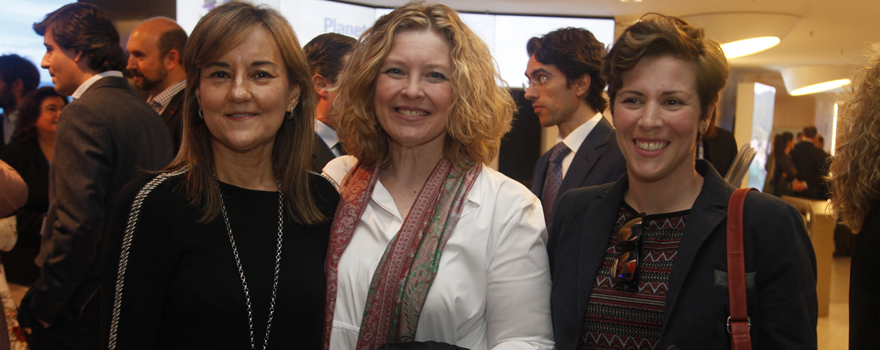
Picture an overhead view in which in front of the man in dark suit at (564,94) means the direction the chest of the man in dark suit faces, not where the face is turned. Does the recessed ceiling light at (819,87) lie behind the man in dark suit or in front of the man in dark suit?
behind

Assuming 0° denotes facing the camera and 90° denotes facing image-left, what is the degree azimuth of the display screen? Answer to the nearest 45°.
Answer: approximately 0°

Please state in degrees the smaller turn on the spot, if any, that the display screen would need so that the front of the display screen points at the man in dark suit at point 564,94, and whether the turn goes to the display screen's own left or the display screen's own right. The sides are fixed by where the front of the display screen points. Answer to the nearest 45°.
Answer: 0° — it already faces them

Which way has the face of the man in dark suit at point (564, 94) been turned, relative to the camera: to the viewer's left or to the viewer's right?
to the viewer's left

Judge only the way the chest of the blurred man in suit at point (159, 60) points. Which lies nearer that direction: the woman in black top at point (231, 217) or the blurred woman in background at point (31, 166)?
the blurred woman in background

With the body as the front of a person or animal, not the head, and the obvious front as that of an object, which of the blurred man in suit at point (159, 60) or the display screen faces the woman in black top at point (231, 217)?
the display screen

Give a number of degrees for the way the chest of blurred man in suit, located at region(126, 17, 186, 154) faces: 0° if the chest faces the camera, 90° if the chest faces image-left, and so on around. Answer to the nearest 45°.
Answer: approximately 90°

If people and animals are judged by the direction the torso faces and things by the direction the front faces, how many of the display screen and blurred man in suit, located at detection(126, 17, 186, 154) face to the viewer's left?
1
